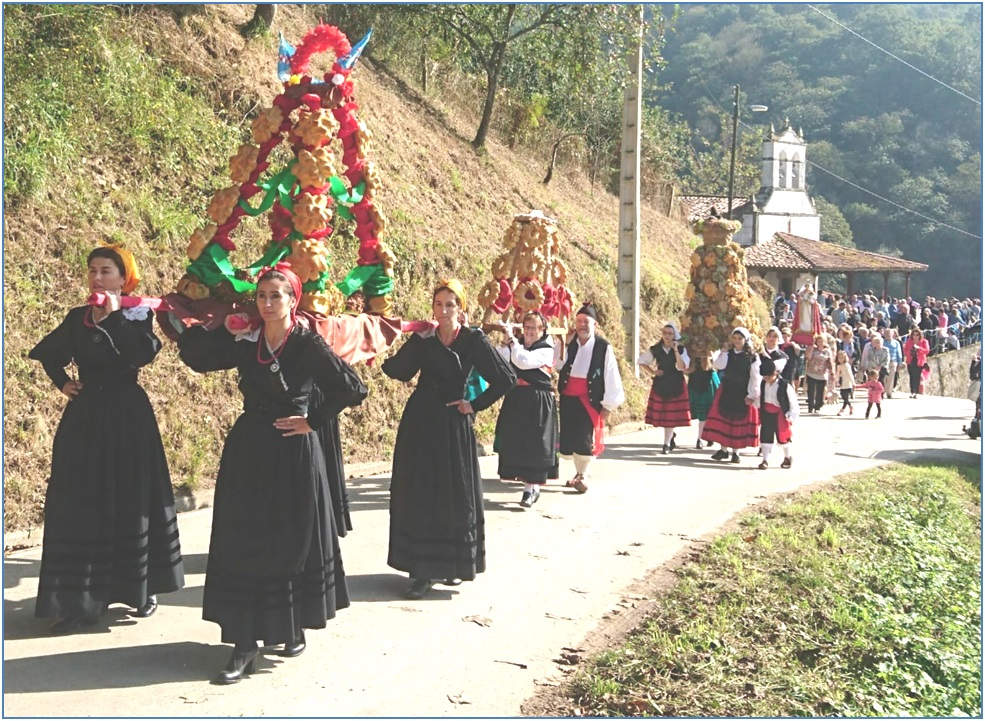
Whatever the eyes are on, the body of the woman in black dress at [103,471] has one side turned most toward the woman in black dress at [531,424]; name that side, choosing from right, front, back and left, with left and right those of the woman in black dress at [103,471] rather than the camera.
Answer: back

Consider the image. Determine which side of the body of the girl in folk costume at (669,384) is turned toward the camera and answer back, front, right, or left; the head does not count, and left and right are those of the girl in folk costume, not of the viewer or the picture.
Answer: front

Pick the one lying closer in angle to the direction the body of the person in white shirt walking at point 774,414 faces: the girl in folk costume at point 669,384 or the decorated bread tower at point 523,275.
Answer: the decorated bread tower

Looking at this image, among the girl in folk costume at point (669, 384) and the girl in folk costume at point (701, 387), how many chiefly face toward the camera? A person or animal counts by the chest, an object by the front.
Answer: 2

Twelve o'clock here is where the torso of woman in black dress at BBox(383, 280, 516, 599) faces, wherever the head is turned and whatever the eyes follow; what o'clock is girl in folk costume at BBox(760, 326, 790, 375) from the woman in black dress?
The girl in folk costume is roughly at 7 o'clock from the woman in black dress.

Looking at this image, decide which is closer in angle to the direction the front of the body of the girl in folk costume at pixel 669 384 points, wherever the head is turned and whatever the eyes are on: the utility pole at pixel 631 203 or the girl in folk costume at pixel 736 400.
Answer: the girl in folk costume

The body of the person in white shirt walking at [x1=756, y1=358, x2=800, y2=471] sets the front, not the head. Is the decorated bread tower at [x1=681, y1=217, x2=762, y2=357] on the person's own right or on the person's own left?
on the person's own right

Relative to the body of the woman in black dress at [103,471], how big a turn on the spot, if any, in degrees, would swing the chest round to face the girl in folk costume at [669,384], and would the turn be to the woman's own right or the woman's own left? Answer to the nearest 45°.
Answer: approximately 180°

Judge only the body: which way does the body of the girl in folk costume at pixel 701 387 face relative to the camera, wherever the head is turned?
toward the camera
